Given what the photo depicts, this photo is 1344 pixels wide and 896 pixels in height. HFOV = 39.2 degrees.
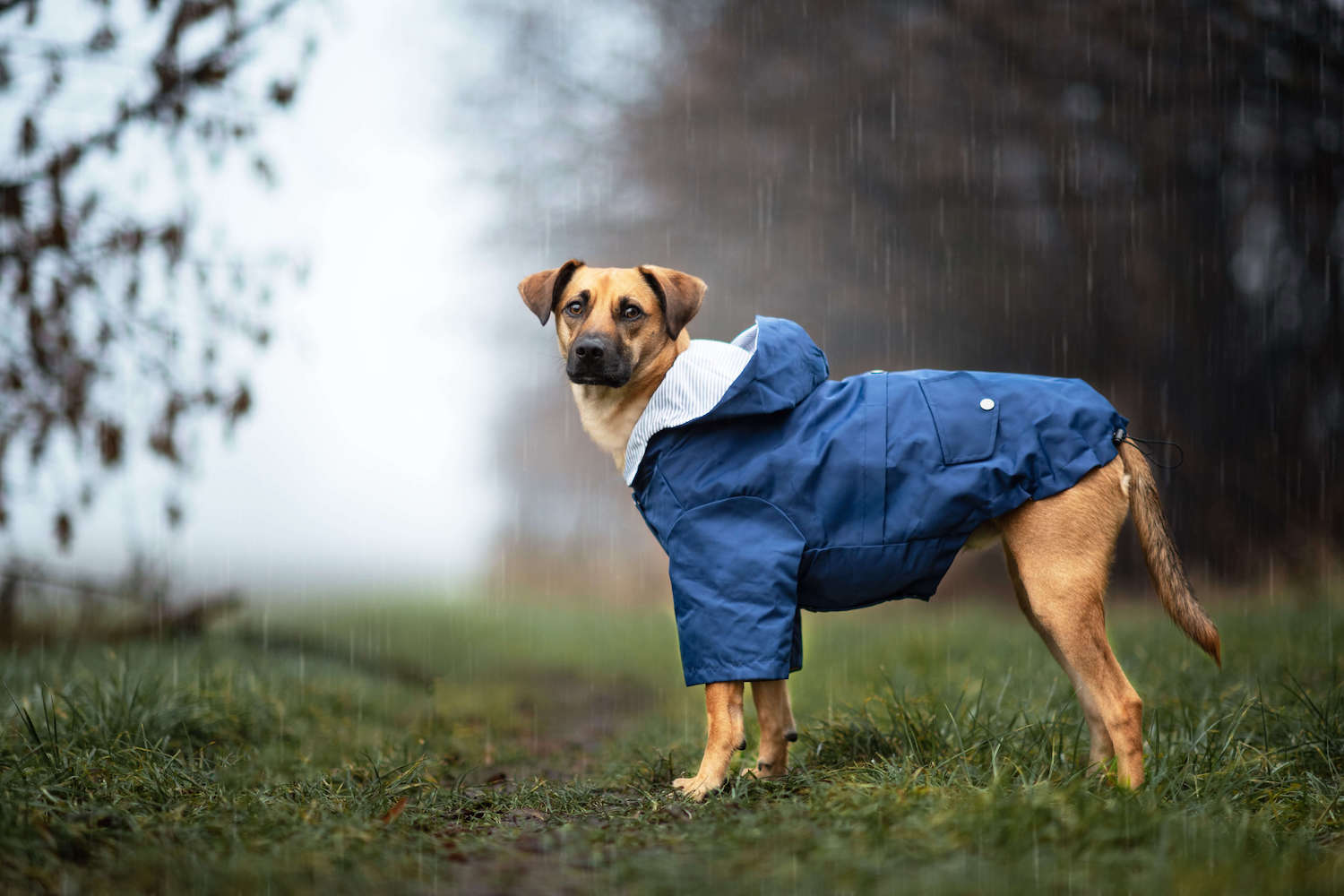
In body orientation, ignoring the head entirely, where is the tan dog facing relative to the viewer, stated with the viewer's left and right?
facing to the left of the viewer
